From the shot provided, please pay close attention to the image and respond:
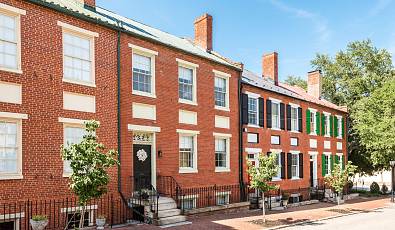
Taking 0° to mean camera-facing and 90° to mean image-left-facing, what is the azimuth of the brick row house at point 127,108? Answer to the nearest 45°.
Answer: approximately 315°

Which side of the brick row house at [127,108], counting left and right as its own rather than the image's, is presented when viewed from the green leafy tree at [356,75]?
left

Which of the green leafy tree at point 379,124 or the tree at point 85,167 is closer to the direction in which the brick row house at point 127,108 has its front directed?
the tree

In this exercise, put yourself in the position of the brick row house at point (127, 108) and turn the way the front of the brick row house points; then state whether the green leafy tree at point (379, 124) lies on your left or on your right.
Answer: on your left

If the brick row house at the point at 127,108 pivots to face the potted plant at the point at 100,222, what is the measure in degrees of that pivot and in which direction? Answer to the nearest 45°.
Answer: approximately 45° to its right

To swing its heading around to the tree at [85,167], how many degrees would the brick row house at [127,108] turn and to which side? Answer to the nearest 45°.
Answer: approximately 45° to its right
